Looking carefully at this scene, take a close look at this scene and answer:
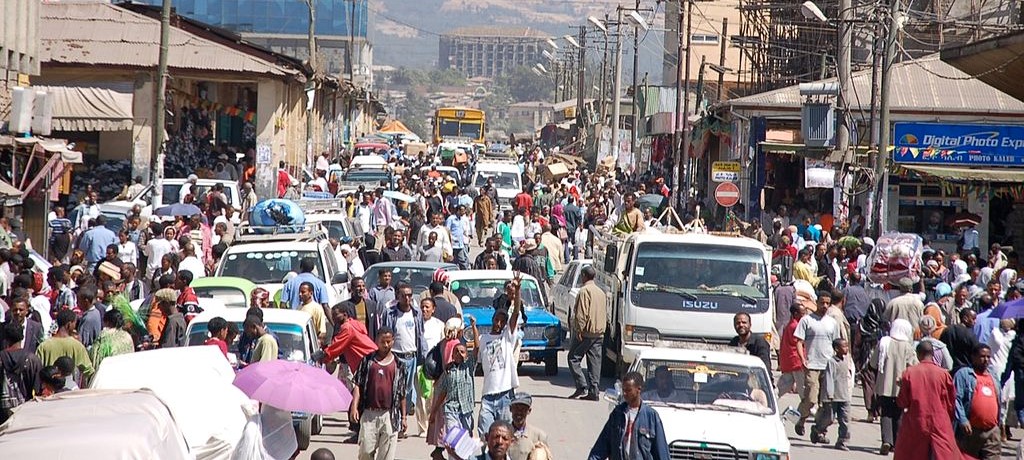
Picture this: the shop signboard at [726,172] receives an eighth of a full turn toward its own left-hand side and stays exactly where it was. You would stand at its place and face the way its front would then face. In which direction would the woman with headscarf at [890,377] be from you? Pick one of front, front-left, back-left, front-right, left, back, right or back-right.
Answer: front-right

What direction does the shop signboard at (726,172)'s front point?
toward the camera

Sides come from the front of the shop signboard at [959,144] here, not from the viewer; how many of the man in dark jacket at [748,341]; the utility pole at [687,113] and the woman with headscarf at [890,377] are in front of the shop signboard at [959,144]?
2

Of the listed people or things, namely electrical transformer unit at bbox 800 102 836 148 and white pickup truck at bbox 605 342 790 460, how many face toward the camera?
2

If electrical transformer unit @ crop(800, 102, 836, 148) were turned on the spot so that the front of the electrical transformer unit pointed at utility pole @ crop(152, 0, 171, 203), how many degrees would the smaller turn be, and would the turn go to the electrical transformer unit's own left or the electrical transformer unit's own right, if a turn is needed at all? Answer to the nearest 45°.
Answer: approximately 90° to the electrical transformer unit's own right

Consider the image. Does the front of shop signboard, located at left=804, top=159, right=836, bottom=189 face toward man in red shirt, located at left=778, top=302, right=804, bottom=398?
yes

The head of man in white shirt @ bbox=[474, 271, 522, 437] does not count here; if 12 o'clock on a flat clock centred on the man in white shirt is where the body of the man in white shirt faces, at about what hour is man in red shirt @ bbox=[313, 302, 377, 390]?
The man in red shirt is roughly at 4 o'clock from the man in white shirt.

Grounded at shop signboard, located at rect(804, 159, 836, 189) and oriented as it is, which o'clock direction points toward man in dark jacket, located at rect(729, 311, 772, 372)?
The man in dark jacket is roughly at 12 o'clock from the shop signboard.

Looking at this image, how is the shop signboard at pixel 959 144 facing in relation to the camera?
toward the camera
